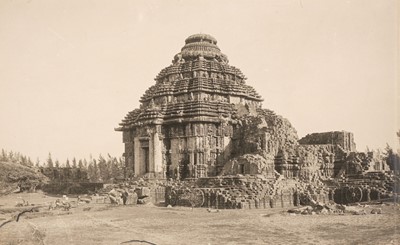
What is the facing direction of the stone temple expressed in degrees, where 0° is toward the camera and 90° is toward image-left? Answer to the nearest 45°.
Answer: approximately 45°
